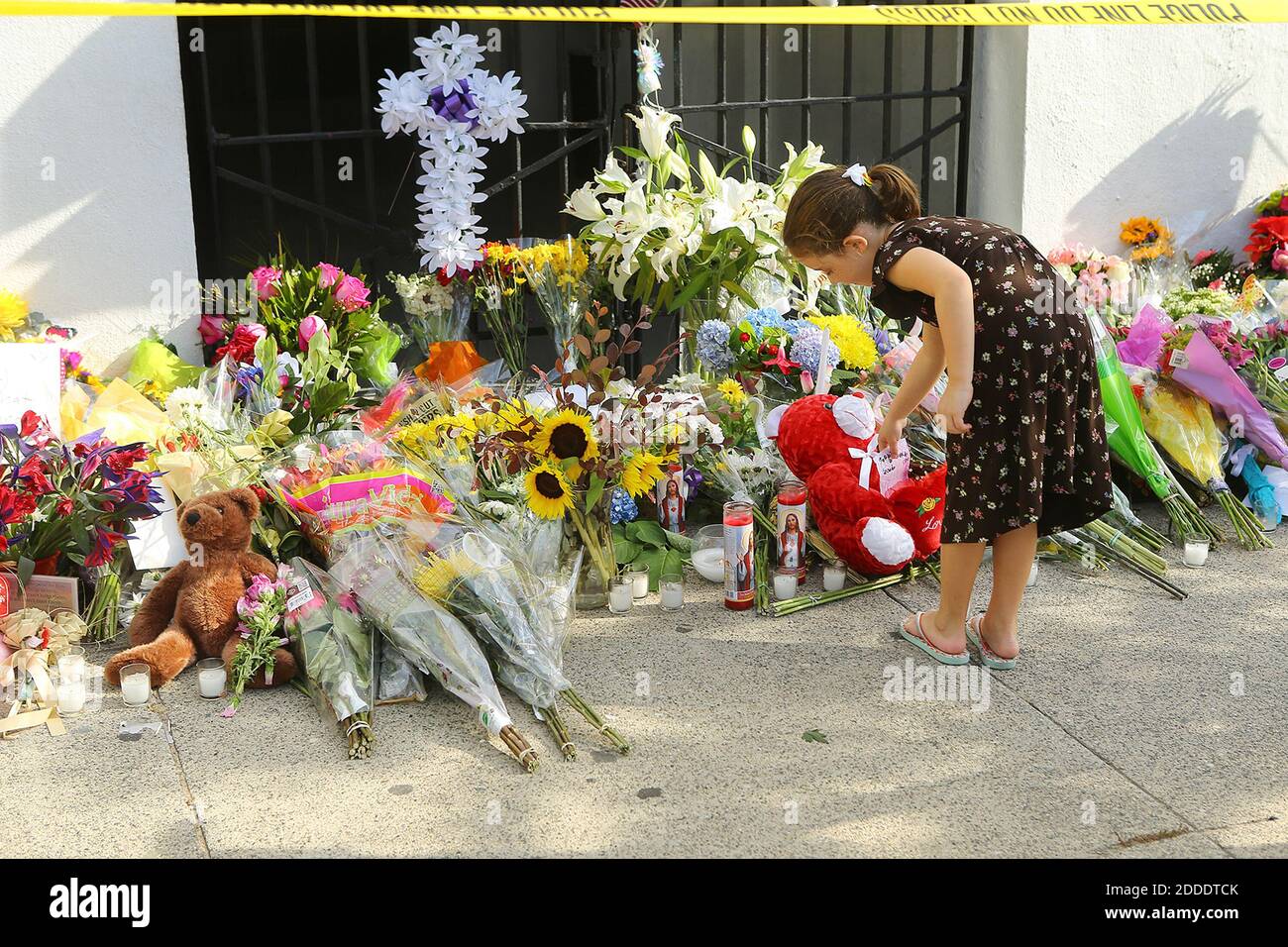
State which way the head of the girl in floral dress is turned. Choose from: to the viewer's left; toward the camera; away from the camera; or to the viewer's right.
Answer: to the viewer's left

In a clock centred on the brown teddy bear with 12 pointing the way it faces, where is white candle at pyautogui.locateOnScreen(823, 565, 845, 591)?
The white candle is roughly at 9 o'clock from the brown teddy bear.

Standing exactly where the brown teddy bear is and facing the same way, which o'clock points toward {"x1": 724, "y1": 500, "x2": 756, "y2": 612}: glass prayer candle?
The glass prayer candle is roughly at 9 o'clock from the brown teddy bear.

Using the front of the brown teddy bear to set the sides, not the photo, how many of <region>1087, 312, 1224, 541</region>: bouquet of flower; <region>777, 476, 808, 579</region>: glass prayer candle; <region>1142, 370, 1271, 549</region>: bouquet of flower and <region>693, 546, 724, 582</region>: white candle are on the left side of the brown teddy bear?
4

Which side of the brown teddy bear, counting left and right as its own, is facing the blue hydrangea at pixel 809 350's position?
left

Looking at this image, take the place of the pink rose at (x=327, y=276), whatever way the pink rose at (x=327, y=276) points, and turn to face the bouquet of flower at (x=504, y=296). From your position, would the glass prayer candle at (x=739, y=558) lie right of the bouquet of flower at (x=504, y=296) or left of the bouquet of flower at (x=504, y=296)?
right

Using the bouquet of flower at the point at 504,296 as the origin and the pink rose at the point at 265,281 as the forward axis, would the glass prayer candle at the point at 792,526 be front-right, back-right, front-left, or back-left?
back-left

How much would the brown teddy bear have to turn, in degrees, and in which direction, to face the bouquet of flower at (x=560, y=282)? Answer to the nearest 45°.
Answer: approximately 135° to its left

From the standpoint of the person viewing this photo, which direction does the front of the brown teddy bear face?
facing the viewer

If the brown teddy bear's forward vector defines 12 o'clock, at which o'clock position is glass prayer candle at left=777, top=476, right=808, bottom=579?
The glass prayer candle is roughly at 9 o'clock from the brown teddy bear.

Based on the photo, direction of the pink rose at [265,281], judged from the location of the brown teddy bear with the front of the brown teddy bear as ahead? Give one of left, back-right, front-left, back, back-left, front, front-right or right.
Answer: back

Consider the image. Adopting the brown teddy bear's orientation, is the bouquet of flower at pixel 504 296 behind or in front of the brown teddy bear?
behind

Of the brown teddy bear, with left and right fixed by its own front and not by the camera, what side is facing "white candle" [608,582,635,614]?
left

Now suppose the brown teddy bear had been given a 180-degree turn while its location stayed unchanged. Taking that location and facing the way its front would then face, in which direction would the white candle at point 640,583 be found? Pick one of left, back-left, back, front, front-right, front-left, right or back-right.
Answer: right
